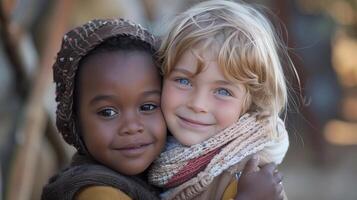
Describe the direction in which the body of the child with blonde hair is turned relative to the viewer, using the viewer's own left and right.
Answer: facing the viewer and to the left of the viewer

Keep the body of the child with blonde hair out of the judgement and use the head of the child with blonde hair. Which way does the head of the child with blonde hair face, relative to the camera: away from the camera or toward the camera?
toward the camera
